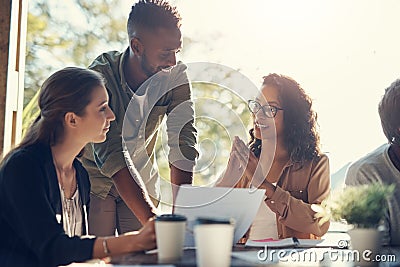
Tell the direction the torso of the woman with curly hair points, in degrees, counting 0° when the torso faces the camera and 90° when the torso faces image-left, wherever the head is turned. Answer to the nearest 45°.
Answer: approximately 45°

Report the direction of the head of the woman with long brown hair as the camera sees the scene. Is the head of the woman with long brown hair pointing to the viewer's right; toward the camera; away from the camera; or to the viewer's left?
to the viewer's right

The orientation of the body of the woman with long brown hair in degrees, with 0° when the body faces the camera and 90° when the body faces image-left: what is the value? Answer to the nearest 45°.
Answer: approximately 315°

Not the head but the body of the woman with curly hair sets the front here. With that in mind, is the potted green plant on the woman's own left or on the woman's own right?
on the woman's own left

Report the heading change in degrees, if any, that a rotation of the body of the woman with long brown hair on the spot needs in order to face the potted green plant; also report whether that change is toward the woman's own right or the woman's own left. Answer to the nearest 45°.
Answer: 0° — they already face it
